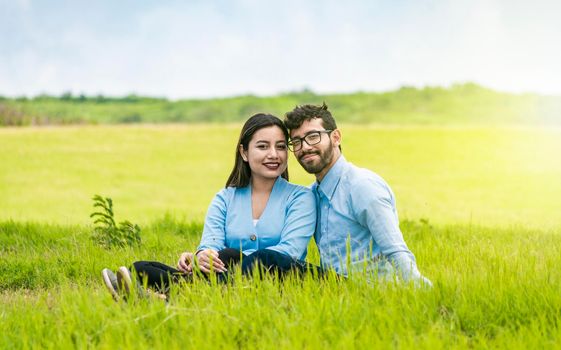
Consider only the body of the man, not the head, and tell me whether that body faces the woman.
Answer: no

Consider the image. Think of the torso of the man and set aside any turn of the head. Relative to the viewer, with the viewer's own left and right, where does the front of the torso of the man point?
facing the viewer and to the left of the viewer
